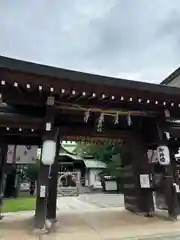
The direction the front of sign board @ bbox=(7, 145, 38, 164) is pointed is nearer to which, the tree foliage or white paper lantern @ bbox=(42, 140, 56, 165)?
the white paper lantern

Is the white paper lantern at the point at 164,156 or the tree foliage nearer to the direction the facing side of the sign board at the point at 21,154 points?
the white paper lantern

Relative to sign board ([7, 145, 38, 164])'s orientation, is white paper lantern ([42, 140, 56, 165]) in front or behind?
in front

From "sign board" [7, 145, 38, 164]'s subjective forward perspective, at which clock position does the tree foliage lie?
The tree foliage is roughly at 7 o'clock from the sign board.

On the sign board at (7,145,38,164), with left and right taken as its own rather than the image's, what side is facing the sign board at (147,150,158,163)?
left

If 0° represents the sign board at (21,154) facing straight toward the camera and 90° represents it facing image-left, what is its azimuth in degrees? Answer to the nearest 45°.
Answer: approximately 0°

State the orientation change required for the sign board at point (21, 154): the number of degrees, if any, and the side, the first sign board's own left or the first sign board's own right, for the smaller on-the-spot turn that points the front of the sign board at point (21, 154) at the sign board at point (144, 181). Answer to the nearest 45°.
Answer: approximately 90° to the first sign board's own left

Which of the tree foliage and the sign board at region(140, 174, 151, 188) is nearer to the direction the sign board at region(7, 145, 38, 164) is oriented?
the sign board

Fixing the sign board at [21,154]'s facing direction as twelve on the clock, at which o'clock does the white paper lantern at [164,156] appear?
The white paper lantern is roughly at 10 o'clock from the sign board.
